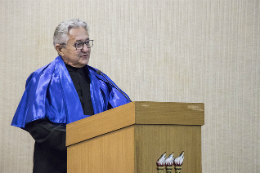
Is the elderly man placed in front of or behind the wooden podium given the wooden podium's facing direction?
behind

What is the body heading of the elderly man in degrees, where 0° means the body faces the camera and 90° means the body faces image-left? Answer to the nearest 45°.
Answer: approximately 315°

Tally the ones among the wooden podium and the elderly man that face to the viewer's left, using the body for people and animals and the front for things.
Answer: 0

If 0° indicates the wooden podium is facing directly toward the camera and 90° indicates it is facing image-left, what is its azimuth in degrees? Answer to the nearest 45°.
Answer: approximately 315°
